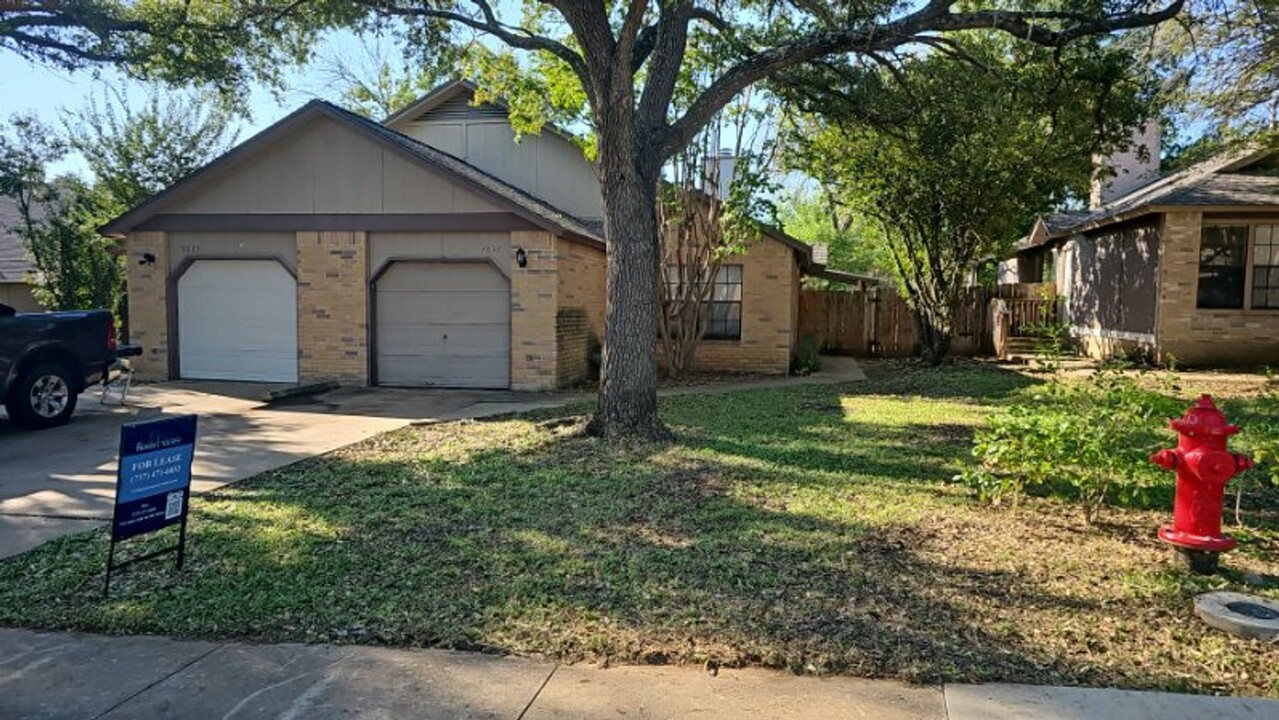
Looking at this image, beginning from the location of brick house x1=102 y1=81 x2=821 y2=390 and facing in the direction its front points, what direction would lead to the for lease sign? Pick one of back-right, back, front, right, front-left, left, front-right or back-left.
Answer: front

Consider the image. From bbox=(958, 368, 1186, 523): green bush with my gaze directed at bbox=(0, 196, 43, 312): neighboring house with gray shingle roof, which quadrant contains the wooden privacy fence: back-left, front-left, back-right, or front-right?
front-right

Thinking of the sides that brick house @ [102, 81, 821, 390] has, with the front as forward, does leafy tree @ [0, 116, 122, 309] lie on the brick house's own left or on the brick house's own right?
on the brick house's own right

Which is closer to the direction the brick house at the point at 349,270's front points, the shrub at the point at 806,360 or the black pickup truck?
the black pickup truck

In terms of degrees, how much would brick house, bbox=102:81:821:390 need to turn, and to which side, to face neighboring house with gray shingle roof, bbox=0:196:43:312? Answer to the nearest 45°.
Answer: approximately 135° to its right

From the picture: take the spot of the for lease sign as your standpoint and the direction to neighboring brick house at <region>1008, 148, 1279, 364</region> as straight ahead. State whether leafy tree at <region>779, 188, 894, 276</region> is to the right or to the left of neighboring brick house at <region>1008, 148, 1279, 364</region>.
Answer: left

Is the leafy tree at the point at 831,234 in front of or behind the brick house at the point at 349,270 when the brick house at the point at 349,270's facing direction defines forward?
behind

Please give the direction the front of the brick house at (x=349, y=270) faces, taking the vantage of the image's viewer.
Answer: facing the viewer

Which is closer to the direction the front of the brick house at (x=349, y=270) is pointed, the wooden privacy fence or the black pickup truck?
the black pickup truck

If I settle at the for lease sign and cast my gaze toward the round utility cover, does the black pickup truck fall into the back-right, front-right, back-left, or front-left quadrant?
back-left

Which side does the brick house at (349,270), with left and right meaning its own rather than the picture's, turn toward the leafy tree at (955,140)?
left

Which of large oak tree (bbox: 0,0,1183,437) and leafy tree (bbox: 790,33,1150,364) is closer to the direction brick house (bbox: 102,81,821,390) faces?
the large oak tree

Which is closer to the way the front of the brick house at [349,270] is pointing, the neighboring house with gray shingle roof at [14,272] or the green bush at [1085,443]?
the green bush

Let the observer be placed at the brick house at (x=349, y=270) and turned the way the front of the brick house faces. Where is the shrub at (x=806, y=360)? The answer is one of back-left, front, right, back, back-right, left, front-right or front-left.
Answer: left

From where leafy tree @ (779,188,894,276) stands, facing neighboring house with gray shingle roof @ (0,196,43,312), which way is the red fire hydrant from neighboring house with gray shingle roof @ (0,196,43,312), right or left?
left
